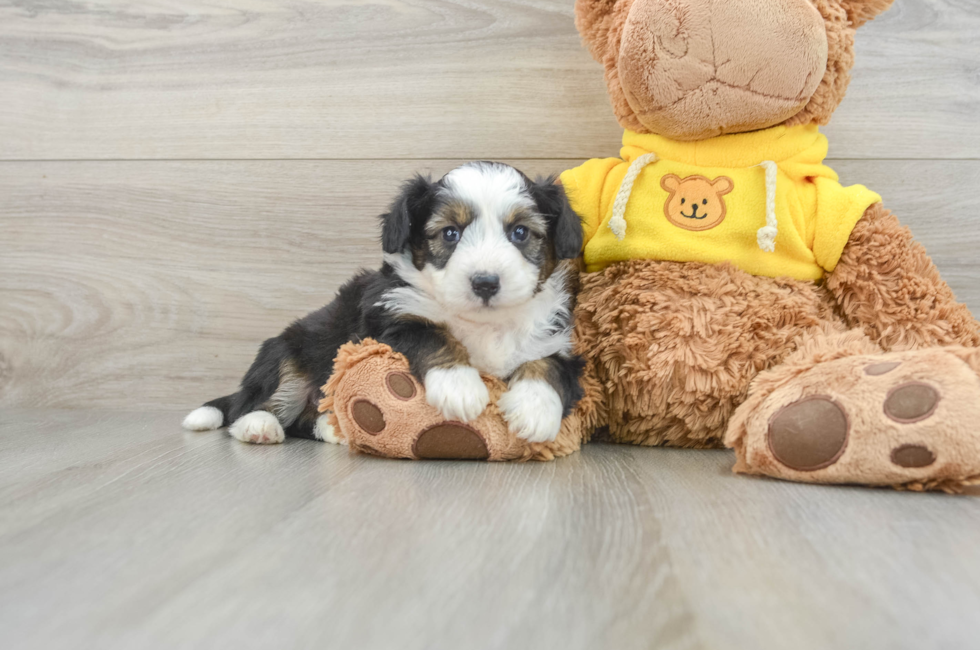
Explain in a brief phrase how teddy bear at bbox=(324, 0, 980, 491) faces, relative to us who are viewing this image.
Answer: facing the viewer

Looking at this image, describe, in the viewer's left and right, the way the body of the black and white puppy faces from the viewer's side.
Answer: facing the viewer and to the right of the viewer
